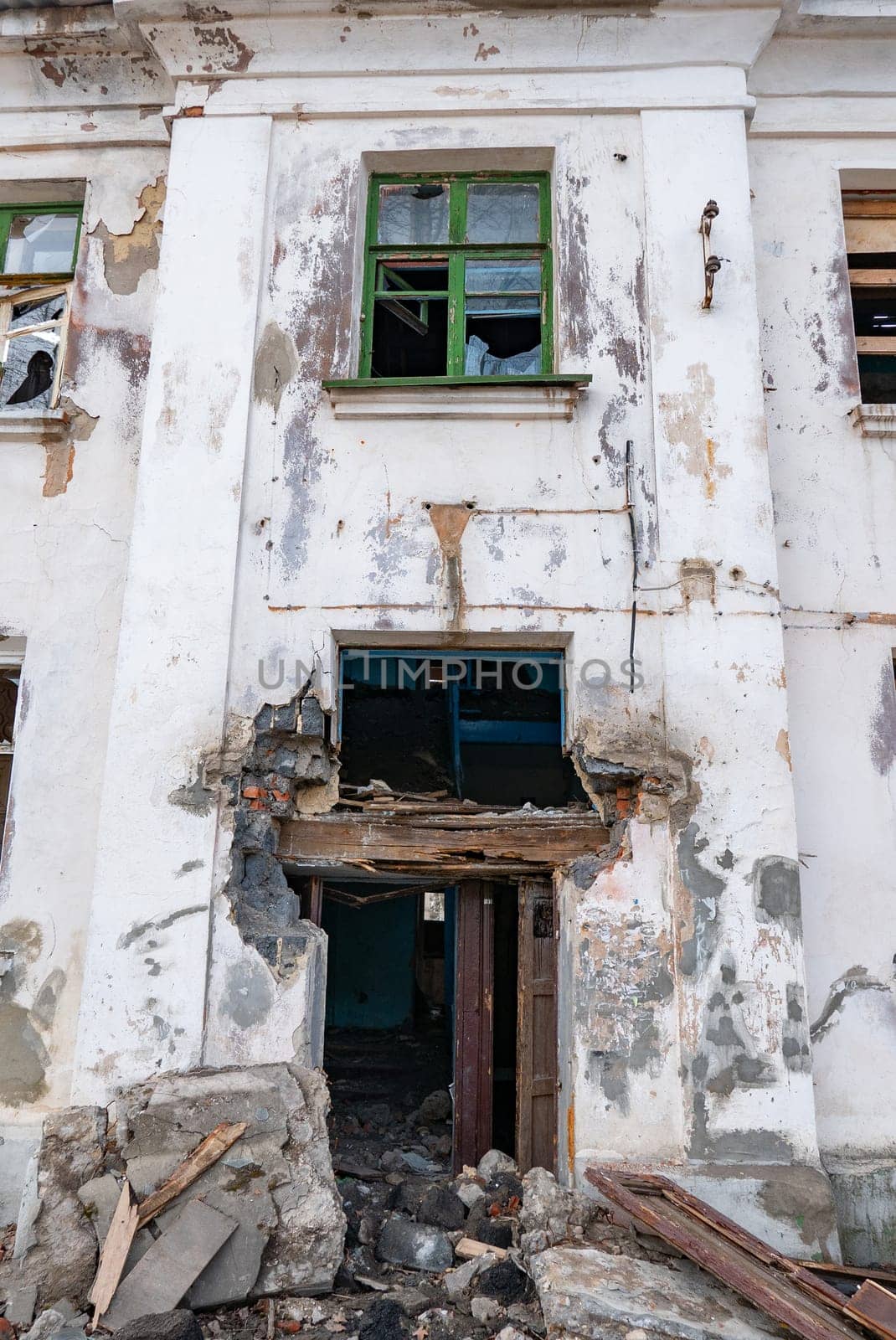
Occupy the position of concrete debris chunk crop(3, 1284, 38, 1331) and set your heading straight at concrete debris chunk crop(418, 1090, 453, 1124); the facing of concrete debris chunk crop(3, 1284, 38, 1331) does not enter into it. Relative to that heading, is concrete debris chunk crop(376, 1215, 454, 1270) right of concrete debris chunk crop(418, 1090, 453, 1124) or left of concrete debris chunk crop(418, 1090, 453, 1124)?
right

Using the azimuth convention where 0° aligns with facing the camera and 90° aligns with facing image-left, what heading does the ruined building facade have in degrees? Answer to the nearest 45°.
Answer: approximately 0°
